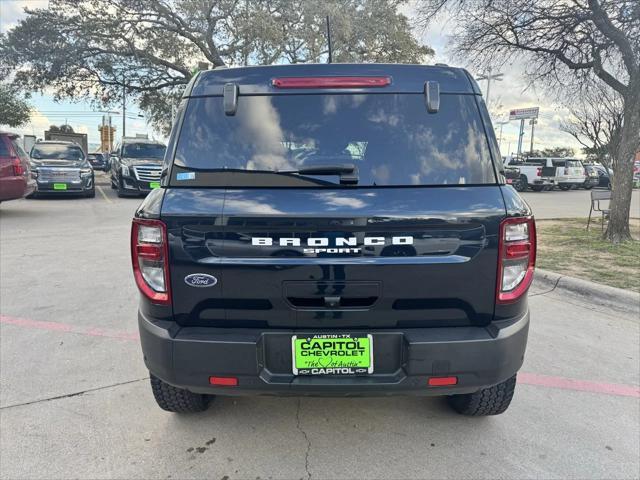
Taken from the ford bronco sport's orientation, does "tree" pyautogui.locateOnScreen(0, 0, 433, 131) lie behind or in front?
in front

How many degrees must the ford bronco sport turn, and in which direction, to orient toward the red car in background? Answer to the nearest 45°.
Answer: approximately 45° to its left

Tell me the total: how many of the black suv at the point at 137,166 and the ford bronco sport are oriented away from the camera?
1

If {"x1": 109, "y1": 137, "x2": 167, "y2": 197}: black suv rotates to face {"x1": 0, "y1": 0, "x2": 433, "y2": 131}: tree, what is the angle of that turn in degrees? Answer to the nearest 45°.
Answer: approximately 135° to its left

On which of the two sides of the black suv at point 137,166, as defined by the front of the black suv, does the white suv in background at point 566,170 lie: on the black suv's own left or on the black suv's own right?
on the black suv's own left

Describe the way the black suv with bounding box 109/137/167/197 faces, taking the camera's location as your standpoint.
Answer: facing the viewer and to the right of the viewer

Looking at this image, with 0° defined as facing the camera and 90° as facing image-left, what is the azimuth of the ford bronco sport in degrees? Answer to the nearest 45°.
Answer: approximately 180°

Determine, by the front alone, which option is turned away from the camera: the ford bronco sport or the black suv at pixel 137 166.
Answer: the ford bronco sport
